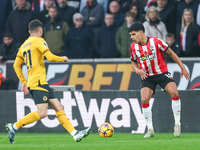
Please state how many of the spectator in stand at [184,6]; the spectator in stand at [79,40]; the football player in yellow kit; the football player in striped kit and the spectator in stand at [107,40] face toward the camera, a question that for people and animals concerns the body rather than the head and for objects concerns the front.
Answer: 4

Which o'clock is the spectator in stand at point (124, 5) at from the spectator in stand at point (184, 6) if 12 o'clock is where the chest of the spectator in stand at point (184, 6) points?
the spectator in stand at point (124, 5) is roughly at 3 o'clock from the spectator in stand at point (184, 6).

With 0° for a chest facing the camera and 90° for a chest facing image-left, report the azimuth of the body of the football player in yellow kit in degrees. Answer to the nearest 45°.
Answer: approximately 225°

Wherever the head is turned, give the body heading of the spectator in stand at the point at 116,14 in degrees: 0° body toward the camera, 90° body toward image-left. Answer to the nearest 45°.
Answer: approximately 0°
